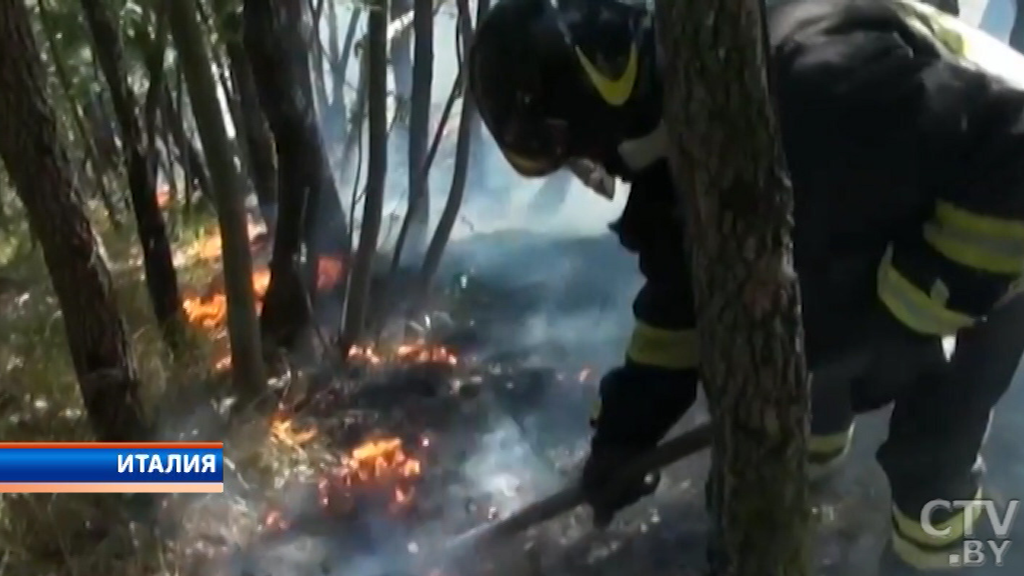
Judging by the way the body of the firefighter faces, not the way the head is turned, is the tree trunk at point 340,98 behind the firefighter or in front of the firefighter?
in front

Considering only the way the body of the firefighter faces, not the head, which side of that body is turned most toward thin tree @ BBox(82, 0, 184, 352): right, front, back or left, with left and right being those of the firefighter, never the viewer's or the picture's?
front

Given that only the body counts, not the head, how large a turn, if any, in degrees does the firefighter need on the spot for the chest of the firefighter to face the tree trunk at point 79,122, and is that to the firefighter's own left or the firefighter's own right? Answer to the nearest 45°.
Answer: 0° — they already face it

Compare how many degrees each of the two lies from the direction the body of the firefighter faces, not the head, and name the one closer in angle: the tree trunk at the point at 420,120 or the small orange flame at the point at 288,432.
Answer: the small orange flame

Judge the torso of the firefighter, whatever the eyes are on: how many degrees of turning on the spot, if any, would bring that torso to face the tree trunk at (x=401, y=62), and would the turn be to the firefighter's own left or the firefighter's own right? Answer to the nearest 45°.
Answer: approximately 45° to the firefighter's own right

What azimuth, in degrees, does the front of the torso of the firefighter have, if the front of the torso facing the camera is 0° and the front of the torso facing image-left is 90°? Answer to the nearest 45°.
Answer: approximately 90°

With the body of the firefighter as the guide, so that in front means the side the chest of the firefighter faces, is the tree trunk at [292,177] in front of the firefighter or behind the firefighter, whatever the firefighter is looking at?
in front

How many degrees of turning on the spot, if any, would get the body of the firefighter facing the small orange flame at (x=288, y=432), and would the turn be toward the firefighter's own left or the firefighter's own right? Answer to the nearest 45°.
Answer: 0° — they already face it

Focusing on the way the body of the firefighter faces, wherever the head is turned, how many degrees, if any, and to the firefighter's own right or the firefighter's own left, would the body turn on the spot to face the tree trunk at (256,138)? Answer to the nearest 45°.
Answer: approximately 45° to the firefighter's own right

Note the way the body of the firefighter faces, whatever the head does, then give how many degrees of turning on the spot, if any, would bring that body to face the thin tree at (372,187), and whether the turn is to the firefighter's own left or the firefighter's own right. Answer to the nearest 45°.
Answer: approximately 45° to the firefighter's own right

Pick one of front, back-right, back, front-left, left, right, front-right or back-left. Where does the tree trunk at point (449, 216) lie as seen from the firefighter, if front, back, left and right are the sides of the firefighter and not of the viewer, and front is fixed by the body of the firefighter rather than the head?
front-right
